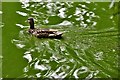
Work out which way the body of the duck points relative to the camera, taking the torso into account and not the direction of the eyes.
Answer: to the viewer's left
